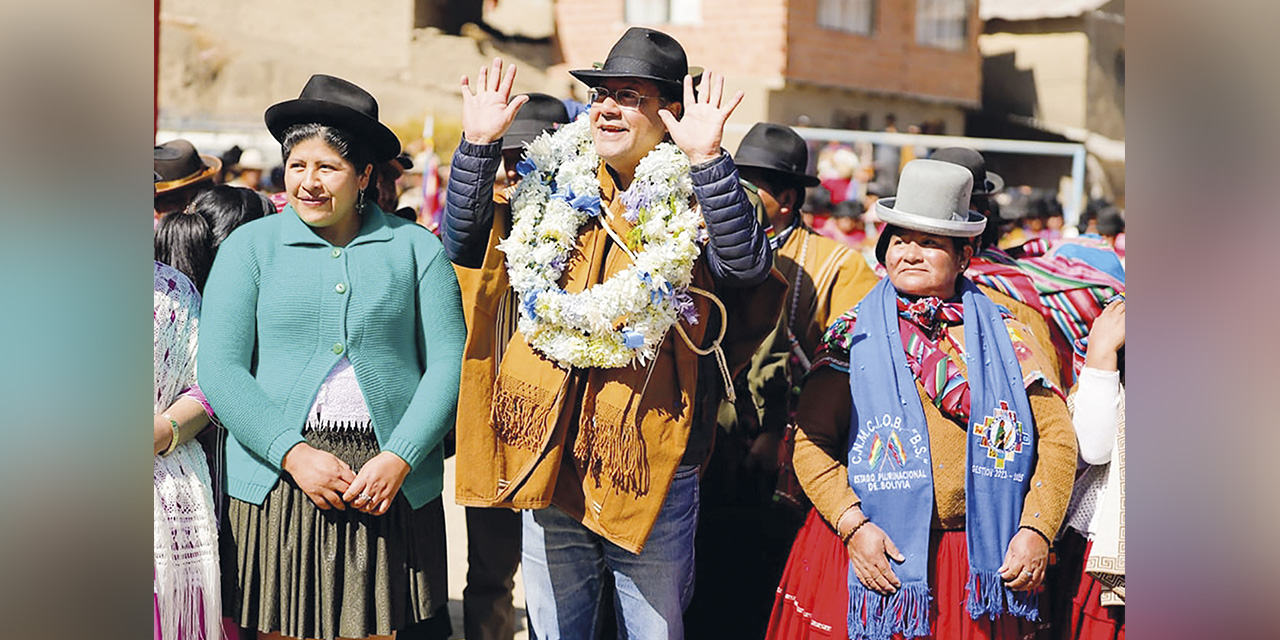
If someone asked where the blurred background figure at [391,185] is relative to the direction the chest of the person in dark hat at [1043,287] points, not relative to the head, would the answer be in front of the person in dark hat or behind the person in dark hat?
in front

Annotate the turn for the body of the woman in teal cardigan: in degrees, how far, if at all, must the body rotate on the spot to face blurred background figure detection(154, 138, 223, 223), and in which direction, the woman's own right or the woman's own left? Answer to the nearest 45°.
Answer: approximately 180°

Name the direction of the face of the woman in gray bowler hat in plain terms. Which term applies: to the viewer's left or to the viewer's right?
to the viewer's left

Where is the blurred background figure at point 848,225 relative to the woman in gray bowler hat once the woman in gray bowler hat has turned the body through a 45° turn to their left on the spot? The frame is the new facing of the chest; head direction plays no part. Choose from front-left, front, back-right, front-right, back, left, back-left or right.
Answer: back-left

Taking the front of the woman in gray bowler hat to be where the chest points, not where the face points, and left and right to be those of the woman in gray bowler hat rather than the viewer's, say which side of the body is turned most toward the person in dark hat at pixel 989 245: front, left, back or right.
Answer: back

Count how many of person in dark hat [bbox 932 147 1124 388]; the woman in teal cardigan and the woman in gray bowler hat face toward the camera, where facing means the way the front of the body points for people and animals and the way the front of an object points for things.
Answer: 2
